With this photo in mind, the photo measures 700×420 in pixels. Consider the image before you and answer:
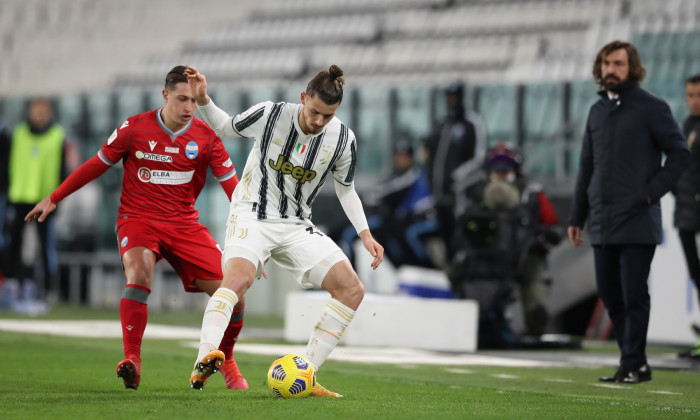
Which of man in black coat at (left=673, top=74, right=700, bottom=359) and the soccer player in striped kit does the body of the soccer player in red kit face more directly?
the soccer player in striped kit

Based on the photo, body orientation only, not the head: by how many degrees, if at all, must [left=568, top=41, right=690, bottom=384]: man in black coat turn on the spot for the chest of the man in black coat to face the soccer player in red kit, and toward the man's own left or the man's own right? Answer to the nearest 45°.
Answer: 0° — they already face them

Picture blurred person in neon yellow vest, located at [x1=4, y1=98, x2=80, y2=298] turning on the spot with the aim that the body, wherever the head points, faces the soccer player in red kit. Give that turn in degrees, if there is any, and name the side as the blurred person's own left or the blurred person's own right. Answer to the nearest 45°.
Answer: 0° — they already face them

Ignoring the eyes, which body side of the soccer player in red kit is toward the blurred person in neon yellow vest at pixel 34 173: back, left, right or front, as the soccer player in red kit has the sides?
back

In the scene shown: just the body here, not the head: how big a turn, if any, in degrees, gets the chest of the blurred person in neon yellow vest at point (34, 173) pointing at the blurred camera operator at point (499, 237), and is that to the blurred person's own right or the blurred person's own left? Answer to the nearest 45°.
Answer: approximately 45° to the blurred person's own left

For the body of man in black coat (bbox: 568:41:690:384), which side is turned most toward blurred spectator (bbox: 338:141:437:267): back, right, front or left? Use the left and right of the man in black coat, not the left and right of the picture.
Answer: right

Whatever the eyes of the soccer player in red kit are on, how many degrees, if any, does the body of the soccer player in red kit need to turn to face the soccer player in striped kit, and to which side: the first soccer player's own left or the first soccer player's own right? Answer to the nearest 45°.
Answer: approximately 45° to the first soccer player's own left

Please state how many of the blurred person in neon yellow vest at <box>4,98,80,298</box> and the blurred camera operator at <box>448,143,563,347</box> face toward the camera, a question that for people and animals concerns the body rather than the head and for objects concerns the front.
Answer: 2

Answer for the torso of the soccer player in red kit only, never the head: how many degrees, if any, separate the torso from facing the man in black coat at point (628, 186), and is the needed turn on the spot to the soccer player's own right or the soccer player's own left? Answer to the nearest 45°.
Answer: approximately 90° to the soccer player's own left

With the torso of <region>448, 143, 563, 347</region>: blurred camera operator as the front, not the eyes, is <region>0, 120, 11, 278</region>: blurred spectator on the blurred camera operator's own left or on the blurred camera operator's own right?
on the blurred camera operator's own right
